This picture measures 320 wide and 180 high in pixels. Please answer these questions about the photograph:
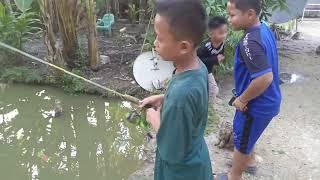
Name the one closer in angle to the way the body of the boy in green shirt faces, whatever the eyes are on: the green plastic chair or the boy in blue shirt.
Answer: the green plastic chair

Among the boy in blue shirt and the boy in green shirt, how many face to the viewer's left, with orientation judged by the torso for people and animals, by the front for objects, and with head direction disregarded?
2

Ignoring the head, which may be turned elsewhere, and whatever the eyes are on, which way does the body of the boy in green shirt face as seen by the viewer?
to the viewer's left

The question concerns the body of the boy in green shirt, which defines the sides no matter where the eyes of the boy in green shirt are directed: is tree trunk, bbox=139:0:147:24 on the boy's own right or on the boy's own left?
on the boy's own right

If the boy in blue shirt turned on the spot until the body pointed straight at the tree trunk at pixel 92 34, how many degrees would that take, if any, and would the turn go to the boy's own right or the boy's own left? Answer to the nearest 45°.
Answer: approximately 45° to the boy's own right

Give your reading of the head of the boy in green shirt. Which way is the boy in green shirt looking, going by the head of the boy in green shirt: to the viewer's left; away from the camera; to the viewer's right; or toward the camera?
to the viewer's left

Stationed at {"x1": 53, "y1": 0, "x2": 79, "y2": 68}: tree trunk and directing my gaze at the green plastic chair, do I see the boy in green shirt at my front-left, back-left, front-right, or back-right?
back-right

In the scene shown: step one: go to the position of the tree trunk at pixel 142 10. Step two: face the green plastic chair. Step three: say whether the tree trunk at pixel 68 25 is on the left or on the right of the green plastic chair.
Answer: left

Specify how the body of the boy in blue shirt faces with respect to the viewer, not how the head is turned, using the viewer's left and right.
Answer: facing to the left of the viewer

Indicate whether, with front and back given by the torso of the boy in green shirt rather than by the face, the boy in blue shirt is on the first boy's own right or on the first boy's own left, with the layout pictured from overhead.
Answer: on the first boy's own right

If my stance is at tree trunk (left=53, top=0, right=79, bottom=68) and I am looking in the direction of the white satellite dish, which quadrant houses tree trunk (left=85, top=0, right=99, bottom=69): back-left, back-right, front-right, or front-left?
front-left
